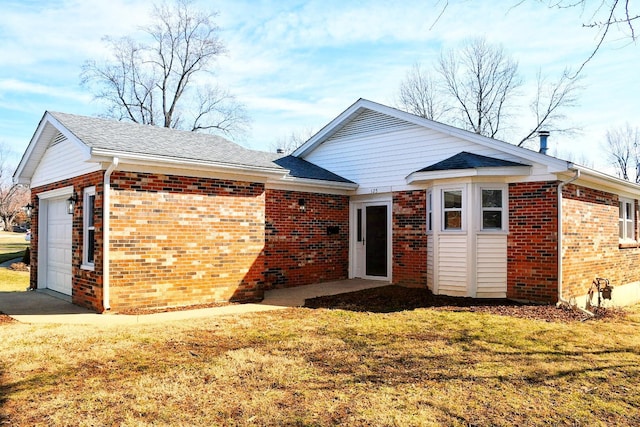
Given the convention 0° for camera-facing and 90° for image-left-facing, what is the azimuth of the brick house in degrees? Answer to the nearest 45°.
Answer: approximately 45°
